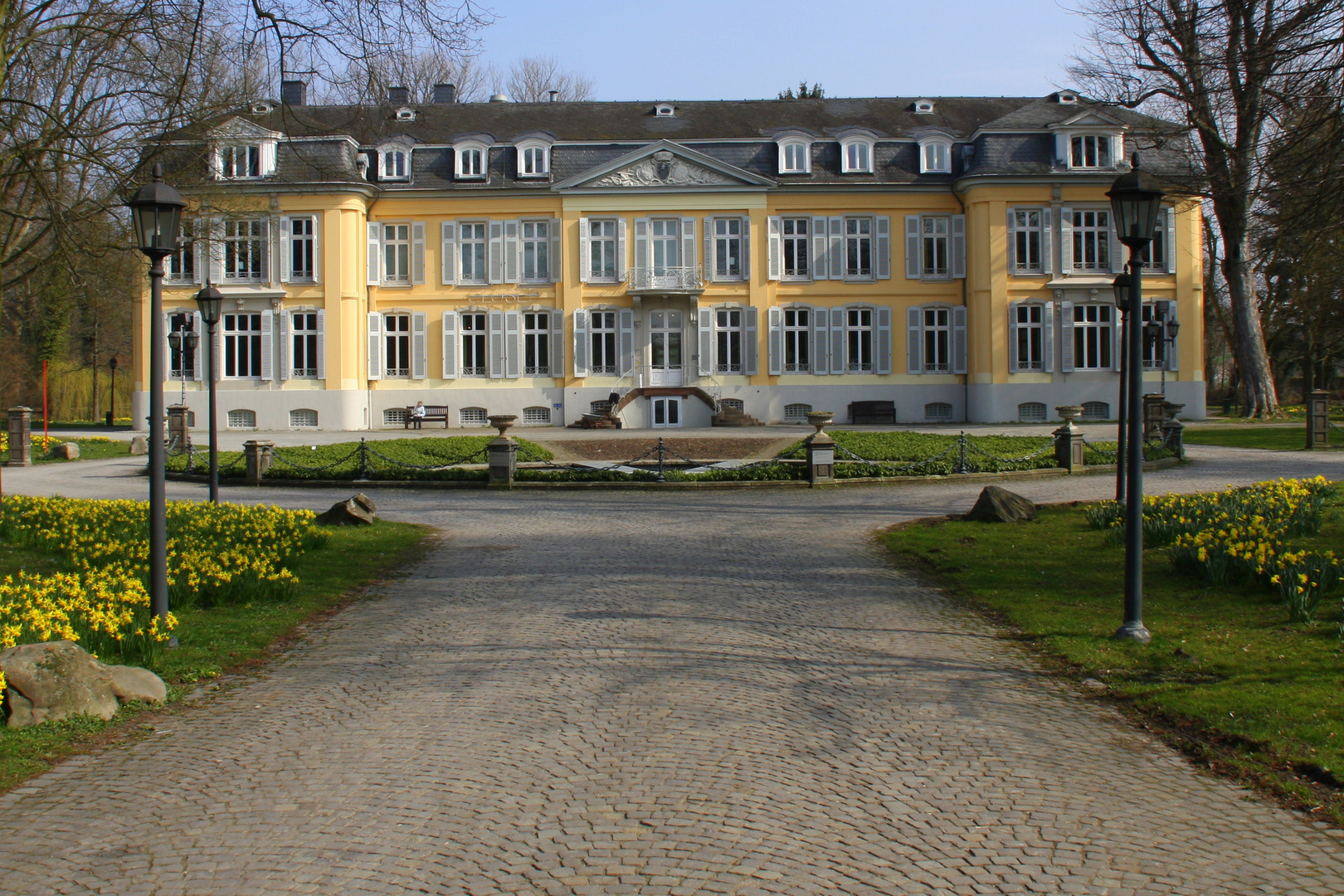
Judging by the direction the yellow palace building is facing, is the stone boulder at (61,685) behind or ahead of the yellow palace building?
ahead

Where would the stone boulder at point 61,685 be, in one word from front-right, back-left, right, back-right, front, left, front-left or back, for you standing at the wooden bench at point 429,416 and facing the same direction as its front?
front

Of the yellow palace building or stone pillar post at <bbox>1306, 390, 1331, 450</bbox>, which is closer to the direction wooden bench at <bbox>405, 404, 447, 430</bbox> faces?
the stone pillar post

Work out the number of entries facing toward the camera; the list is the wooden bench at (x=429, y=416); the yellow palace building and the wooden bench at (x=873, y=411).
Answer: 3

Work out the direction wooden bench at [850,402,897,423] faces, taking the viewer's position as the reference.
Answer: facing the viewer

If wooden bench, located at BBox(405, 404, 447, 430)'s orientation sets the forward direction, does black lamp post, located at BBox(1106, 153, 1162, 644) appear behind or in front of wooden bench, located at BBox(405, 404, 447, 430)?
in front

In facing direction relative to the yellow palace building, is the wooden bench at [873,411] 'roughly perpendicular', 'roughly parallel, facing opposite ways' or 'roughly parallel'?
roughly parallel

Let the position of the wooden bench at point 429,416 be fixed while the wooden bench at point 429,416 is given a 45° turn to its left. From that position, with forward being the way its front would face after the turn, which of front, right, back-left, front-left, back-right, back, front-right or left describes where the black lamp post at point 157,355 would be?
front-right

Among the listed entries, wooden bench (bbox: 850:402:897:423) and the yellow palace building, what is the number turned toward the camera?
2

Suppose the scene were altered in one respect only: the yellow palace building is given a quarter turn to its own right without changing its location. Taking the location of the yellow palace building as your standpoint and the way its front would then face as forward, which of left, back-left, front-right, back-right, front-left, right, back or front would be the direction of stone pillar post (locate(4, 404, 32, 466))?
front-left

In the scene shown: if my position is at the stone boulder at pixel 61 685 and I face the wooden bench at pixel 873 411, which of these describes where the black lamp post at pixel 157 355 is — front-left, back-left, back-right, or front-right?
front-left

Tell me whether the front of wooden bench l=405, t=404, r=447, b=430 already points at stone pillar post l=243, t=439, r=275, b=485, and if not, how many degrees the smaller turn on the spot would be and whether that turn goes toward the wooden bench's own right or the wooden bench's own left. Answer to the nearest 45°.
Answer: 0° — it already faces it

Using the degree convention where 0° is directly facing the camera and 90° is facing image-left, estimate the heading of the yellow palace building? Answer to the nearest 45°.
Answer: approximately 0°

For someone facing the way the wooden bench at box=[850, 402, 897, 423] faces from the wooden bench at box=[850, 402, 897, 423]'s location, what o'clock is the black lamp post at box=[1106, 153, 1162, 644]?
The black lamp post is roughly at 12 o'clock from the wooden bench.

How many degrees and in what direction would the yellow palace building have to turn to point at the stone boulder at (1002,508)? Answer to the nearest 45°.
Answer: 0° — it already faces it

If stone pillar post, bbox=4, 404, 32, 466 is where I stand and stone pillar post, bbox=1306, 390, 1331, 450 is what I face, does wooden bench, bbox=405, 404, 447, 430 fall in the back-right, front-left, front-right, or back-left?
front-left

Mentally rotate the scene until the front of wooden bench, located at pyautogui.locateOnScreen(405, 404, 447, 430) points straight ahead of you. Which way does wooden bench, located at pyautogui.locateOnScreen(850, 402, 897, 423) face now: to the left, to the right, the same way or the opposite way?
the same way
